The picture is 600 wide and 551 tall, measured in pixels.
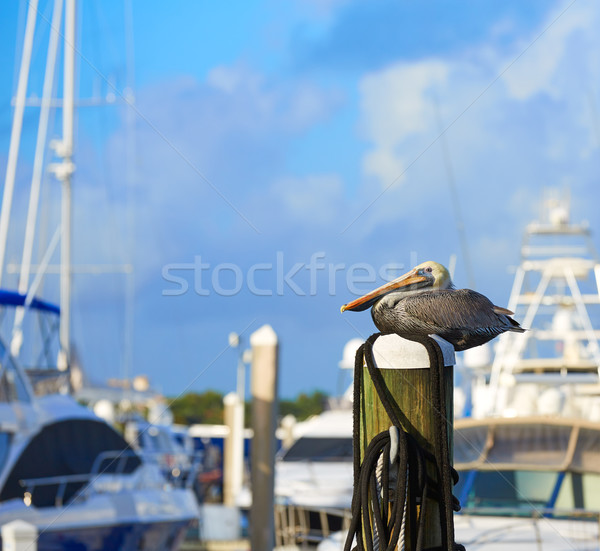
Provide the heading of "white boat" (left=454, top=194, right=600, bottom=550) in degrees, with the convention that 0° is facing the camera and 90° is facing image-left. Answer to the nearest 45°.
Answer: approximately 0°

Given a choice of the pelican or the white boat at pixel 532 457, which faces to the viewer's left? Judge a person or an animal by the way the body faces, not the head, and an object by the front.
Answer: the pelican

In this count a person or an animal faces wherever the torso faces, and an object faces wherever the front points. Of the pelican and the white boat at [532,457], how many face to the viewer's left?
1

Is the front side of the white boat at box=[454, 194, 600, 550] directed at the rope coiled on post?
yes

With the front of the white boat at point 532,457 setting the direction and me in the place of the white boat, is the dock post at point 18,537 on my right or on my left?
on my right

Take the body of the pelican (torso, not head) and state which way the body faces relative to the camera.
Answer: to the viewer's left

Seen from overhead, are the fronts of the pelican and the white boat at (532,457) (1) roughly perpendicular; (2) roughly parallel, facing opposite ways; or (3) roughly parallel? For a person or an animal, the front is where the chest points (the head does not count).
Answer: roughly perpendicular

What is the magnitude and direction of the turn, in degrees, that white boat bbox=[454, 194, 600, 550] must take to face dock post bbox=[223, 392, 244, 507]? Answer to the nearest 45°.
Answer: approximately 135° to its right

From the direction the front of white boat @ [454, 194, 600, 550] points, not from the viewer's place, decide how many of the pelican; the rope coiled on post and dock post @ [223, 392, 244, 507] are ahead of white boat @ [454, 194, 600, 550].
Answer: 2

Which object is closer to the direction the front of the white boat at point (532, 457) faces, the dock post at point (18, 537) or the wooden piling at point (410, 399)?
the wooden piling

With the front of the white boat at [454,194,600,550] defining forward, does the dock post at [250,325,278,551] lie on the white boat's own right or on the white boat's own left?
on the white boat's own right

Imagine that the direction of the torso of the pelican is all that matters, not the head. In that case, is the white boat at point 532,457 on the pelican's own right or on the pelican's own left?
on the pelican's own right
